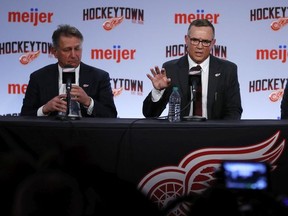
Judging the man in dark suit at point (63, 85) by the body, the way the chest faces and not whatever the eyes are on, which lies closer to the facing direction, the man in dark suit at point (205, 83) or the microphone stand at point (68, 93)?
the microphone stand

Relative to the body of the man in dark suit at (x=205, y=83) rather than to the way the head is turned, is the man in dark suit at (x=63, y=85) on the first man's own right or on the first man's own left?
on the first man's own right

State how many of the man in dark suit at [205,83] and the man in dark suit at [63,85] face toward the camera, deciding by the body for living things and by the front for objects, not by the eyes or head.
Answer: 2

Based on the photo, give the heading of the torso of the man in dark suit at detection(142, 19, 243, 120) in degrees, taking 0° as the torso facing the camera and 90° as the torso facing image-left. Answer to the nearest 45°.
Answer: approximately 0°

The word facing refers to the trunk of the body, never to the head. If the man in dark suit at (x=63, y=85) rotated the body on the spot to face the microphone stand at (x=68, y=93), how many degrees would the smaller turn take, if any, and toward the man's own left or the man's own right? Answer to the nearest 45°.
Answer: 0° — they already face it

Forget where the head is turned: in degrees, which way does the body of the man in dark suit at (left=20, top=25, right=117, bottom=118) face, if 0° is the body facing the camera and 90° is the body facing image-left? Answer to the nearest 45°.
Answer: approximately 0°

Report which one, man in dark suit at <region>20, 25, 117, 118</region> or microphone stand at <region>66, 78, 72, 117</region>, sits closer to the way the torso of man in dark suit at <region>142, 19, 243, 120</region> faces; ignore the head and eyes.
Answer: the microphone stand

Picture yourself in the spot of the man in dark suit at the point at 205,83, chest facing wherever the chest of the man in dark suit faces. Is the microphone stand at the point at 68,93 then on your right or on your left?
on your right
